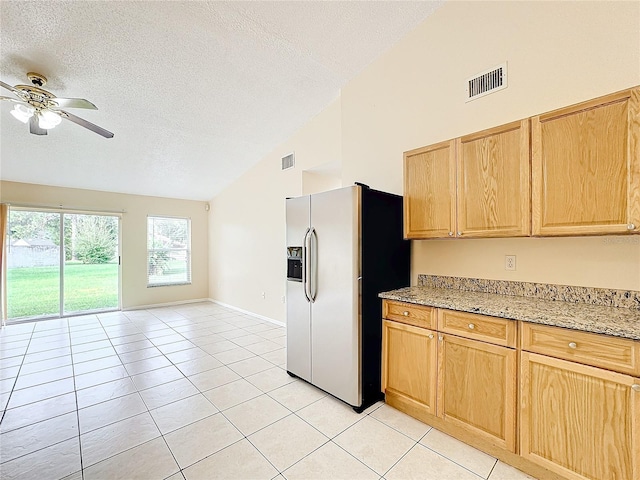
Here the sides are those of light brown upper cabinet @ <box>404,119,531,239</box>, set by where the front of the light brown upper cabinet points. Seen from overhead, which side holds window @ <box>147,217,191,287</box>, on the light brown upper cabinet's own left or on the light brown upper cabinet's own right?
on the light brown upper cabinet's own right

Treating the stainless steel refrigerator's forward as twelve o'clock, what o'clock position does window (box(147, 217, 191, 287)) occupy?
The window is roughly at 3 o'clock from the stainless steel refrigerator.

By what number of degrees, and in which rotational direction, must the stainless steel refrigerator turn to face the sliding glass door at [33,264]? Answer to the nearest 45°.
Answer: approximately 45° to its right

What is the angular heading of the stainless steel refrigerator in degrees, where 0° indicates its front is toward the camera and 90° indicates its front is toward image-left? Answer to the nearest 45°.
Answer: approximately 45°

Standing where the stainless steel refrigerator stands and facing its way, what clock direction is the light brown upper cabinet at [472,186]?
The light brown upper cabinet is roughly at 8 o'clock from the stainless steel refrigerator.

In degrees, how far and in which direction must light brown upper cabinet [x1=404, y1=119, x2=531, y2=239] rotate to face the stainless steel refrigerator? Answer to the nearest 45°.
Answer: approximately 45° to its right

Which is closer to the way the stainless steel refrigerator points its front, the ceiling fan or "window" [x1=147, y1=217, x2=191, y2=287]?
the ceiling fan

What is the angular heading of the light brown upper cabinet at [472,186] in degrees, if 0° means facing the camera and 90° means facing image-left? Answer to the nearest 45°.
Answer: approximately 45°
